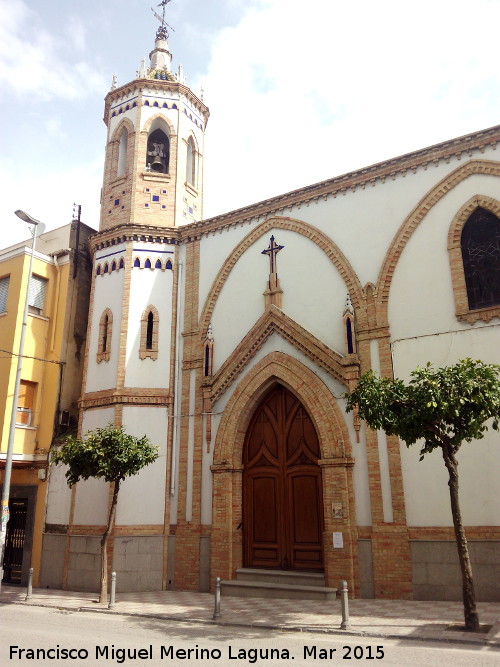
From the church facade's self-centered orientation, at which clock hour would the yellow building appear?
The yellow building is roughly at 2 o'clock from the church facade.

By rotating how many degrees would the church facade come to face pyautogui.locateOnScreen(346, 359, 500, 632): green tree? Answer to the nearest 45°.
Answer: approximately 90° to its left

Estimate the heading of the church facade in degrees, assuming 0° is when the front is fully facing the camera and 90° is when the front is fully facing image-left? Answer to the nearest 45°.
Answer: approximately 45°
